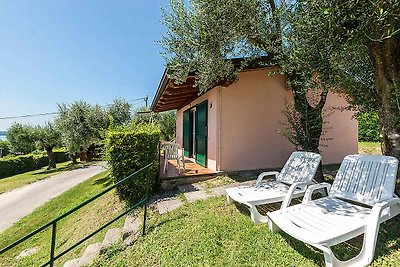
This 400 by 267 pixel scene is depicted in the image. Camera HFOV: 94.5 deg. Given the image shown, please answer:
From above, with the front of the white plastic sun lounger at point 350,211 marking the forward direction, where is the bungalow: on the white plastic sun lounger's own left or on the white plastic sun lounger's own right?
on the white plastic sun lounger's own right

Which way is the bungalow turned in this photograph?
to the viewer's left

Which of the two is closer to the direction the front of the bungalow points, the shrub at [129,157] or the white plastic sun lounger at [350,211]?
the shrub

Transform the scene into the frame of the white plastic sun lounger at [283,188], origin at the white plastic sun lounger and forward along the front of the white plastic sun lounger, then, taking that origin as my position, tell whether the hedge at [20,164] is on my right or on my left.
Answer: on my right

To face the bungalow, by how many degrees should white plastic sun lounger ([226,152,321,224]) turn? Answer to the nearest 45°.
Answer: approximately 135° to its right

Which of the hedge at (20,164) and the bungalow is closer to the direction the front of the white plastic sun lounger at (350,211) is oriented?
the hedge

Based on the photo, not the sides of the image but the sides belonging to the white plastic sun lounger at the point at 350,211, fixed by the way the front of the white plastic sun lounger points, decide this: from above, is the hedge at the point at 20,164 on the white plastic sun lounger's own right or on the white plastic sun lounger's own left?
on the white plastic sun lounger's own right

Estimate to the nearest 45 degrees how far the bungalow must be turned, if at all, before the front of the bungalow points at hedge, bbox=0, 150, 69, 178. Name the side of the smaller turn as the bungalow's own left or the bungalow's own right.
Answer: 0° — it already faces it

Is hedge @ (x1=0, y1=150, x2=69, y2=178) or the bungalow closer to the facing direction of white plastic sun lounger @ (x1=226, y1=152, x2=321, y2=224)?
the hedge

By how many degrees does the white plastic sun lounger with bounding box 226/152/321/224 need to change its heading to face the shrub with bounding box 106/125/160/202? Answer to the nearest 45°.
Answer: approximately 45° to its right

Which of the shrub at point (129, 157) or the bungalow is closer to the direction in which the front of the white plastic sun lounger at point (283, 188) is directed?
the shrub

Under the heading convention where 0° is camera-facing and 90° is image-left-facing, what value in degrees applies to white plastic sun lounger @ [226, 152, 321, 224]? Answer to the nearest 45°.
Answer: approximately 45°

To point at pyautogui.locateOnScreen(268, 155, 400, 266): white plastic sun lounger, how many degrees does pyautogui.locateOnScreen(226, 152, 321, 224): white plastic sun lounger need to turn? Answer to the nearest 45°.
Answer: approximately 90° to its left
